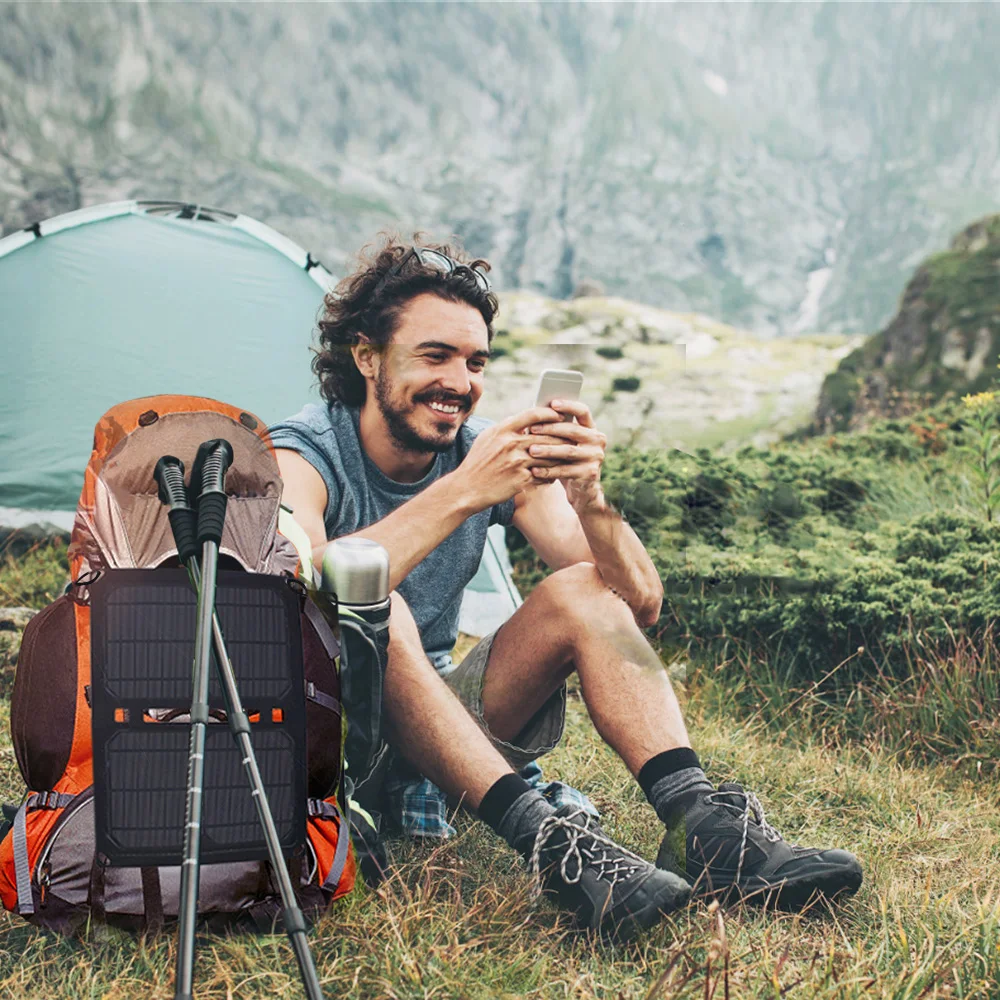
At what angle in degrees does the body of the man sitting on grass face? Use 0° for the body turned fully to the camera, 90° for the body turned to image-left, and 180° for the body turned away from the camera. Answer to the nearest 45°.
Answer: approximately 315°

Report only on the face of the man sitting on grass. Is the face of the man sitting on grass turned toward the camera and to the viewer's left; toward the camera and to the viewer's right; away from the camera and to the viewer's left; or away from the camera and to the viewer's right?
toward the camera and to the viewer's right

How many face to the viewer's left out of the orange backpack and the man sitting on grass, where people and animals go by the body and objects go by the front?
0

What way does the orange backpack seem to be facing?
toward the camera

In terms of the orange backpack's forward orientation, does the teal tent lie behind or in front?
behind

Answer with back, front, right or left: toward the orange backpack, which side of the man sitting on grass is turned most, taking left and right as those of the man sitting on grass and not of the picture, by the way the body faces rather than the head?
right

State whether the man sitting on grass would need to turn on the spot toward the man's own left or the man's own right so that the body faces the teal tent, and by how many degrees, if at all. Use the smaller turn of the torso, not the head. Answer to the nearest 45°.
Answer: approximately 180°
